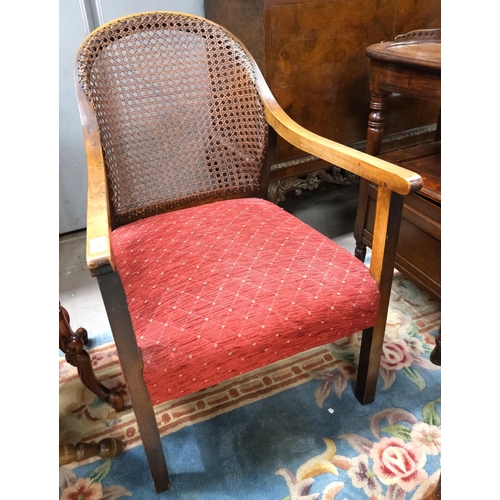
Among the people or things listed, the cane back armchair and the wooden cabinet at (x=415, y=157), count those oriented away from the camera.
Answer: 0

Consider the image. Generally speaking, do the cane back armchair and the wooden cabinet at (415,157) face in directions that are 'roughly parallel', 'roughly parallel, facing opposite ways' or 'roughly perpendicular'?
roughly perpendicular

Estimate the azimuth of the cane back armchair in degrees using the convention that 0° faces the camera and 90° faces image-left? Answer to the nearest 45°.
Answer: approximately 315°

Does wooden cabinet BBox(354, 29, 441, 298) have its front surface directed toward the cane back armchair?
yes

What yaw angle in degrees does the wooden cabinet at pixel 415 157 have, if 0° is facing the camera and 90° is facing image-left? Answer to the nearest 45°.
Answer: approximately 45°

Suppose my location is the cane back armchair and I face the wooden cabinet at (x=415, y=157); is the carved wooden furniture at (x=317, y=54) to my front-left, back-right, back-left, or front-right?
front-left
